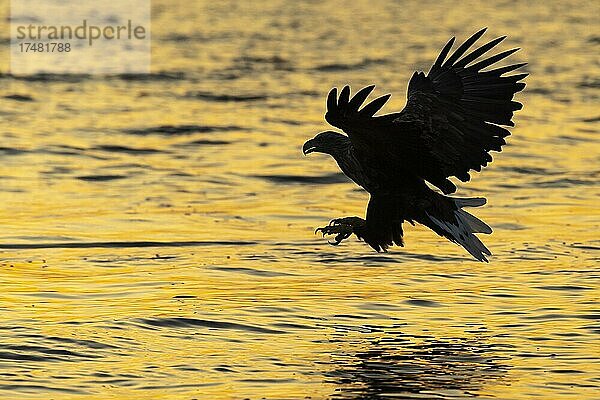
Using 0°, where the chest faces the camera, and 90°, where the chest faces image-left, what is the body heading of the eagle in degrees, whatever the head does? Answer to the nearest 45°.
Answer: approximately 90°
